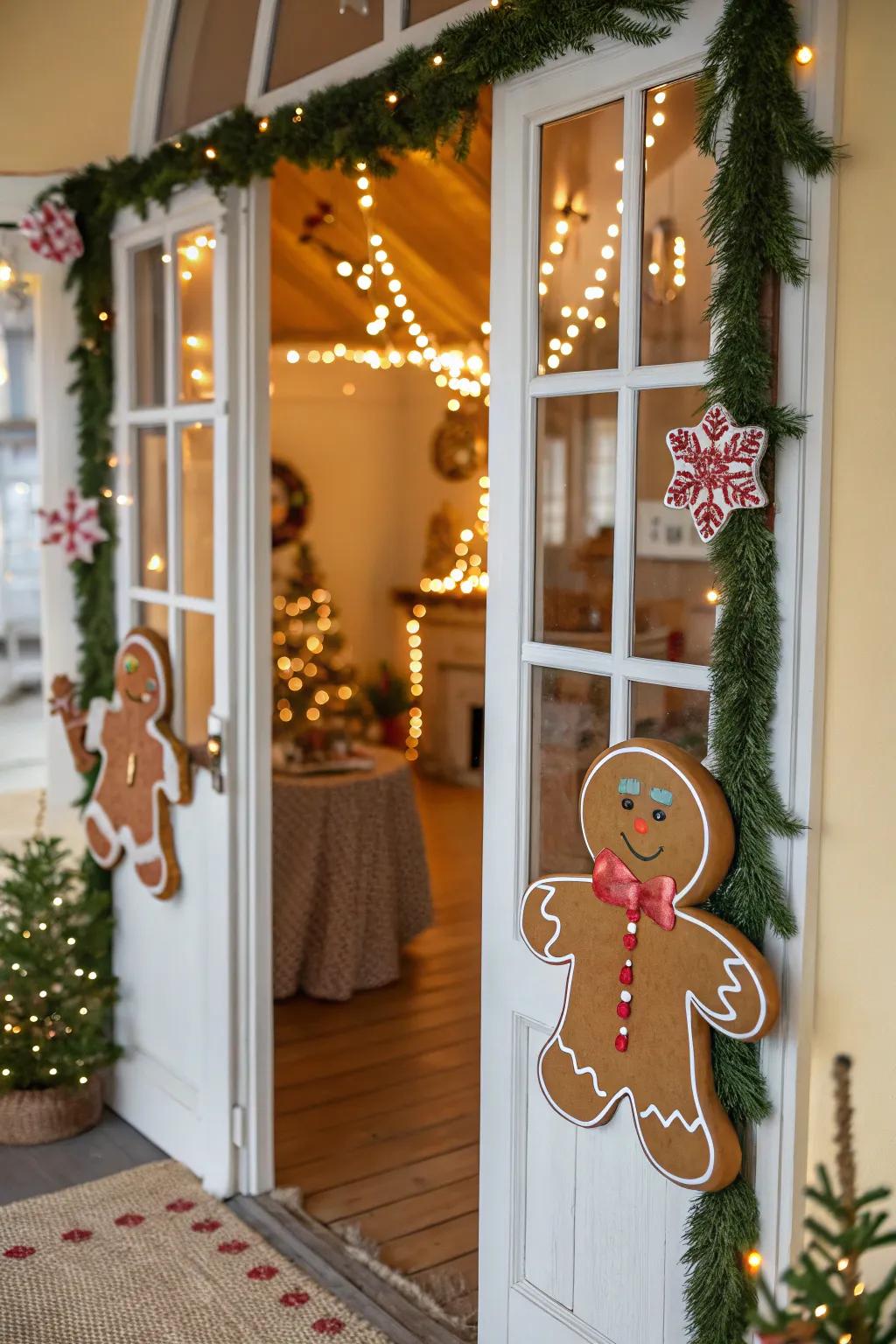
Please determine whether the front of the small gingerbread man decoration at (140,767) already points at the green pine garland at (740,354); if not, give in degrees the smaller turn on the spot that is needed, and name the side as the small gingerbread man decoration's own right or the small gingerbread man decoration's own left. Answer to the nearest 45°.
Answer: approximately 90° to the small gingerbread man decoration's own left

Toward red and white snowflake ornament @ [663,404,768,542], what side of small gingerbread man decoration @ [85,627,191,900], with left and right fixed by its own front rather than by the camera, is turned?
left

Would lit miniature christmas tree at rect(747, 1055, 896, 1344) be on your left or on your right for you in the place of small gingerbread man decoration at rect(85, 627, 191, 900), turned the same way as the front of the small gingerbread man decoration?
on your left

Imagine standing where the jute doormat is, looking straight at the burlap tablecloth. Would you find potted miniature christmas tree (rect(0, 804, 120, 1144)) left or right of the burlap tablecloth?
left

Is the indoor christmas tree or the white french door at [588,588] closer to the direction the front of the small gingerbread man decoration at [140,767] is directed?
the white french door

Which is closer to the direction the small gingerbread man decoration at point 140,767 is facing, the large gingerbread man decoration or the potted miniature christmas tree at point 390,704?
the large gingerbread man decoration

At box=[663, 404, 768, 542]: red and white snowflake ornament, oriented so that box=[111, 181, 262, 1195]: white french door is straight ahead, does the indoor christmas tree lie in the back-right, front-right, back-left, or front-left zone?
front-right
